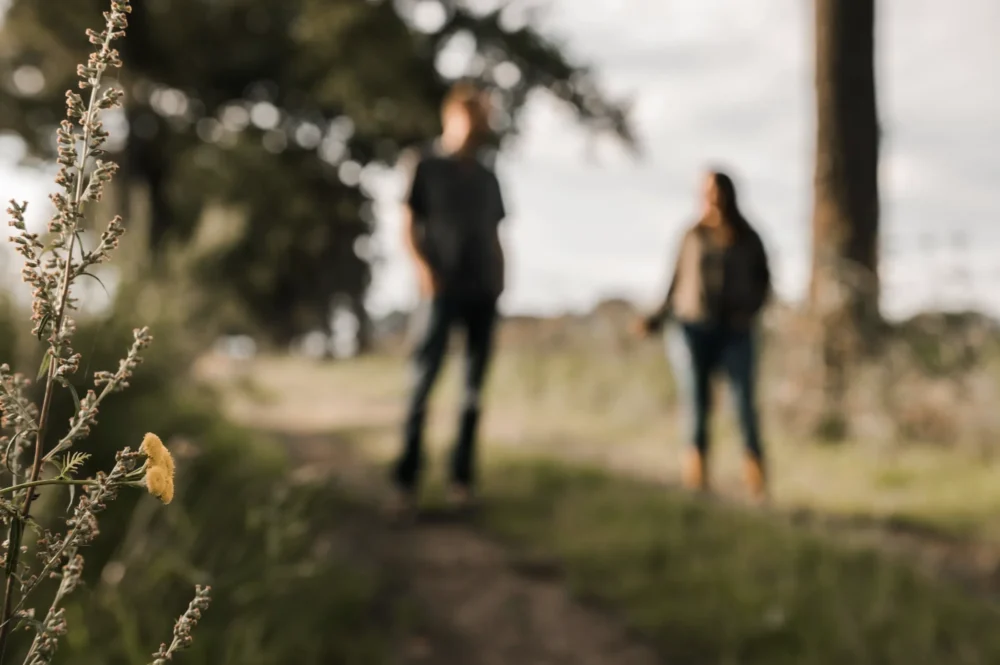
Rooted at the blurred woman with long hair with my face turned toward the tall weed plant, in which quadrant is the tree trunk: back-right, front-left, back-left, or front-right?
back-left

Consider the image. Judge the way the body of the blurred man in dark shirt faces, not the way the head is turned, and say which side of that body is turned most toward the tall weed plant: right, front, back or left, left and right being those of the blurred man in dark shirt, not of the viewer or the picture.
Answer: front

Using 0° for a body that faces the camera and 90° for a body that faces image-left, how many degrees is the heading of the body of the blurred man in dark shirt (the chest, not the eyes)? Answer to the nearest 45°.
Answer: approximately 0°

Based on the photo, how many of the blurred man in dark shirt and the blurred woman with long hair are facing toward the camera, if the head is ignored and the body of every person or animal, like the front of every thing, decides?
2

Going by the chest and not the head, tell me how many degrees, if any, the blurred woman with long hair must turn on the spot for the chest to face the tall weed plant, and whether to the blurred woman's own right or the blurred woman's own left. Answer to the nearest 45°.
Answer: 0° — they already face it

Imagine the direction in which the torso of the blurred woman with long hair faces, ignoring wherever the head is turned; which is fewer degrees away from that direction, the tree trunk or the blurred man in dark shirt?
the blurred man in dark shirt

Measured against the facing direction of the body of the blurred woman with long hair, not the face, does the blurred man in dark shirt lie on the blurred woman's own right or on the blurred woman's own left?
on the blurred woman's own right

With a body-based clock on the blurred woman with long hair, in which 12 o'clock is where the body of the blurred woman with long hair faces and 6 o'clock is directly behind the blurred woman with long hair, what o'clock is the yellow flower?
The yellow flower is roughly at 12 o'clock from the blurred woman with long hair.

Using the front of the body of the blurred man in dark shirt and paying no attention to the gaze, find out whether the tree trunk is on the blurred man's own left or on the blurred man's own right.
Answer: on the blurred man's own left

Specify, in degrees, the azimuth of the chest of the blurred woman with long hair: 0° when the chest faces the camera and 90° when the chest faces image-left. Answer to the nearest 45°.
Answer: approximately 0°
